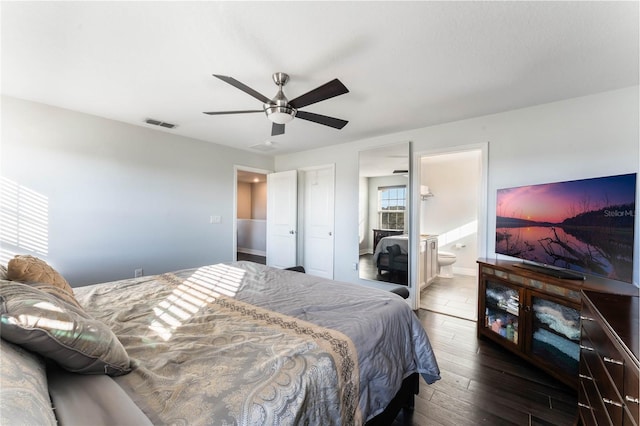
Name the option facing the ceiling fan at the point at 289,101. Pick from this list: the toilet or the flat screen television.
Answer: the flat screen television

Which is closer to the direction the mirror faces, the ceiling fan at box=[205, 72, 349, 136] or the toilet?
the ceiling fan

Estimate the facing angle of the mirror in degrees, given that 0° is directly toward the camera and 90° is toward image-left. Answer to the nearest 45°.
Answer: approximately 45°

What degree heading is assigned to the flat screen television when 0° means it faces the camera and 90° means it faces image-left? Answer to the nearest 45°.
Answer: approximately 45°

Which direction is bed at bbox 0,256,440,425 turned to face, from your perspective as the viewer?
facing away from the viewer and to the right of the viewer
